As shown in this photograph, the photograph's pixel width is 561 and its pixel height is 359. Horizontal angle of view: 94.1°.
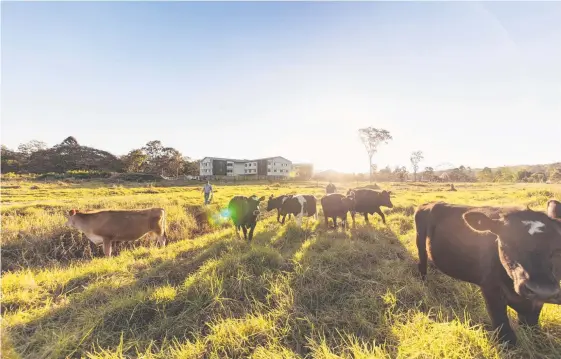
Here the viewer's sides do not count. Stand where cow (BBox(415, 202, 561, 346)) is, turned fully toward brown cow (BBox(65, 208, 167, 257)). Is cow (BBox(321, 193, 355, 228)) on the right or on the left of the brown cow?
right

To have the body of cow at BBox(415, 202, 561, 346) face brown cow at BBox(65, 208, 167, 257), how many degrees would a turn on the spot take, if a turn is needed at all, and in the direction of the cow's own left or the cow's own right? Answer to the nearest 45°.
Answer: approximately 135° to the cow's own right

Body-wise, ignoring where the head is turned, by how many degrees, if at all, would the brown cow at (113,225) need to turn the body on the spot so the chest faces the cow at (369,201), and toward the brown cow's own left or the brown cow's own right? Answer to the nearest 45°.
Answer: approximately 180°

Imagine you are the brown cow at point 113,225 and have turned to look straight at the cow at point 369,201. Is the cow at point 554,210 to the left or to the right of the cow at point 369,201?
right

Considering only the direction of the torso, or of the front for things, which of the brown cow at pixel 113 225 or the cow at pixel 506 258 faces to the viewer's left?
the brown cow

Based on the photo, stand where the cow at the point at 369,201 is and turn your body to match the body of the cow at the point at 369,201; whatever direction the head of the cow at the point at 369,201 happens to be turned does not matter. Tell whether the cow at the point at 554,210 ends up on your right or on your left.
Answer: on your right

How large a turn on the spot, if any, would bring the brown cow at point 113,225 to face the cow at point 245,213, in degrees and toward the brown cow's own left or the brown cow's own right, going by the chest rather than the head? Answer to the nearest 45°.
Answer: approximately 180°

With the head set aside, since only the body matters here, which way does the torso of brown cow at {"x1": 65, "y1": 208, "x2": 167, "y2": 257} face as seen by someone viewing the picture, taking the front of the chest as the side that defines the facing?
to the viewer's left
